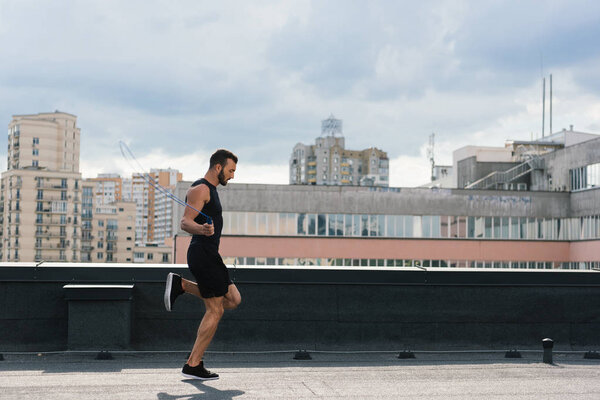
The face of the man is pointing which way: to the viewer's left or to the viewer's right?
to the viewer's right

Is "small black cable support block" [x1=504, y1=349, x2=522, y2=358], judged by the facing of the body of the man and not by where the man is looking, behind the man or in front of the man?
in front

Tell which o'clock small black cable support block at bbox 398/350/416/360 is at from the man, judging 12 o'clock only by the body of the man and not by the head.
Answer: The small black cable support block is roughly at 11 o'clock from the man.

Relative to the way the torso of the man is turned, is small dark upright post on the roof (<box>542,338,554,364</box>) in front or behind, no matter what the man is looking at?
in front

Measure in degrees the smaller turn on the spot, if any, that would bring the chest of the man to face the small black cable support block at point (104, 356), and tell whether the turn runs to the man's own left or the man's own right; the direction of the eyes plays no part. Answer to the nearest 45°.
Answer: approximately 135° to the man's own left

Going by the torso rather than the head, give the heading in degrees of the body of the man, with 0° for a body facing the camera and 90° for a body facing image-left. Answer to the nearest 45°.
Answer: approximately 270°
